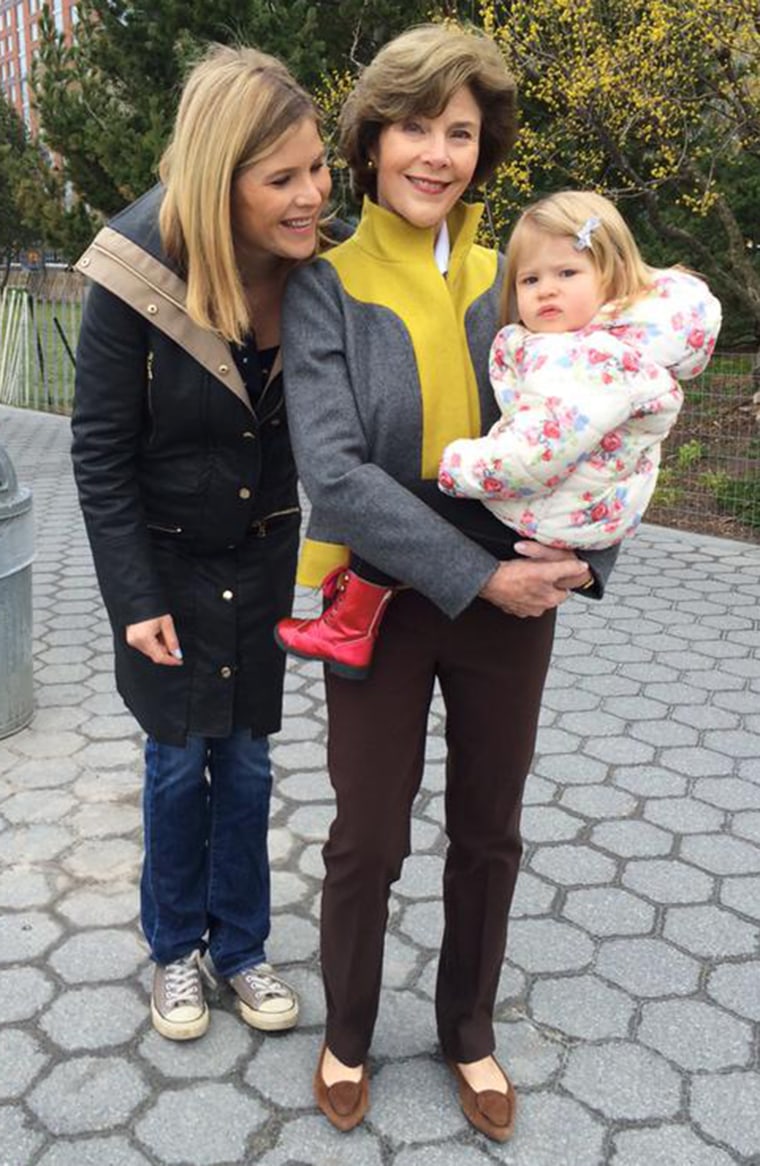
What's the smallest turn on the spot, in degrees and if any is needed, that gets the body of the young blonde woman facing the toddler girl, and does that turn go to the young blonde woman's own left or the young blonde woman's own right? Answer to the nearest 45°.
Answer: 0° — they already face them

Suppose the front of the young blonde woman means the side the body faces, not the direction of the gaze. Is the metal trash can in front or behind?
behind

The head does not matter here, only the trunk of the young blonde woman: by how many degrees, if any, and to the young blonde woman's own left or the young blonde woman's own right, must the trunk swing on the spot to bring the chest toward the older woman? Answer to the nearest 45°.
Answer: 0° — they already face them

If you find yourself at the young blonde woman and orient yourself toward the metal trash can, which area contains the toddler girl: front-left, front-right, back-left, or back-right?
back-right

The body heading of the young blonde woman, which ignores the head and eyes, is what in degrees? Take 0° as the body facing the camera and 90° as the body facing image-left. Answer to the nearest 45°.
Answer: approximately 315°

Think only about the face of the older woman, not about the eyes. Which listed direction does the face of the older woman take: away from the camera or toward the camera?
toward the camera

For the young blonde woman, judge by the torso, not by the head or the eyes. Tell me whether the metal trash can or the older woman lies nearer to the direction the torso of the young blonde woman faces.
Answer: the older woman
